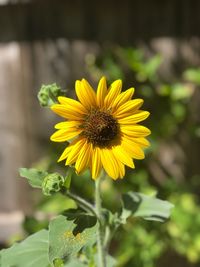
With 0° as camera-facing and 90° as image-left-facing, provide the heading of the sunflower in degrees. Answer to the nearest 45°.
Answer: approximately 0°
